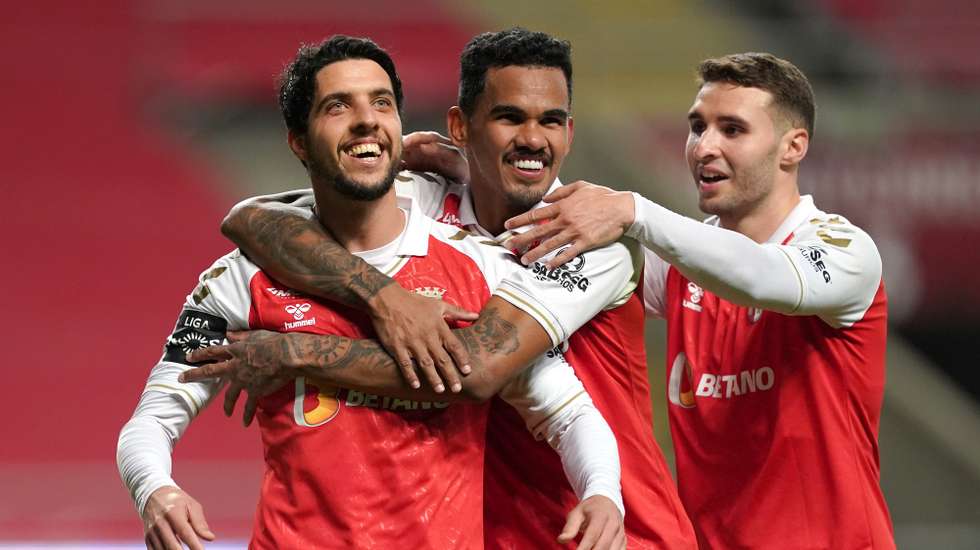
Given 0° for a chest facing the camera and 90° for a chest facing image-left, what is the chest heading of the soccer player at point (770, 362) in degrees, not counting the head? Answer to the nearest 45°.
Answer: approximately 45°

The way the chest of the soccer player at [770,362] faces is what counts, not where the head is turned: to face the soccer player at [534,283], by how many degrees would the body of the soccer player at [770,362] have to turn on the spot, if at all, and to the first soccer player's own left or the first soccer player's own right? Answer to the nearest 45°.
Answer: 0° — they already face them

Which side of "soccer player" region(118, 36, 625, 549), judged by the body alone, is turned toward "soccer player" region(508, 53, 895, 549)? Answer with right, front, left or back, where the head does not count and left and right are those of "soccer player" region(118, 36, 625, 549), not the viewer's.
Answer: left

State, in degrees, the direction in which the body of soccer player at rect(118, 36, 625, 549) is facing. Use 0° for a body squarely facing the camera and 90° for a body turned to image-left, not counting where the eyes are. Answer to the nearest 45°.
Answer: approximately 0°
